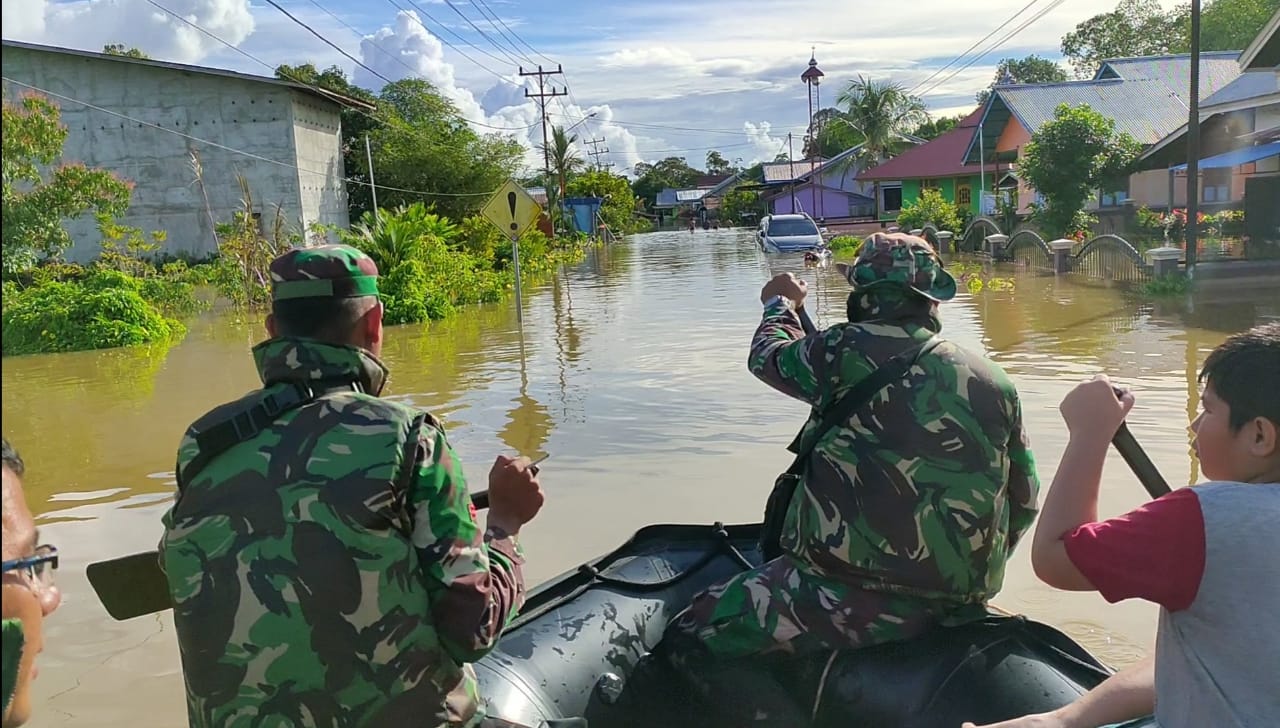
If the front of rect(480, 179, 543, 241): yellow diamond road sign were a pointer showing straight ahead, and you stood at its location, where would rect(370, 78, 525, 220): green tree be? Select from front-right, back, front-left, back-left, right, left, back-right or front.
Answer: back

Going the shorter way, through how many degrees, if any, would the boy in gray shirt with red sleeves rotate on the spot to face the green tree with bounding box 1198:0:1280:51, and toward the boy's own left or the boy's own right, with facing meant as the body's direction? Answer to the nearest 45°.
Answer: approximately 45° to the boy's own right

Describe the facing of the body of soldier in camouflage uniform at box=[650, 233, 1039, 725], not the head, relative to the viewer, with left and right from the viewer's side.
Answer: facing away from the viewer and to the left of the viewer

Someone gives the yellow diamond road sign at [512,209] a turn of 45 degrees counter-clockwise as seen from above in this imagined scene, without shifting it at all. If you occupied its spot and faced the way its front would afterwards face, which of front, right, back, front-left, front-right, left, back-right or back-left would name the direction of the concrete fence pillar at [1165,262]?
front-left

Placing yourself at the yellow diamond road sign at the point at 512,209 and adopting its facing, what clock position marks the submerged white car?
The submerged white car is roughly at 7 o'clock from the yellow diamond road sign.

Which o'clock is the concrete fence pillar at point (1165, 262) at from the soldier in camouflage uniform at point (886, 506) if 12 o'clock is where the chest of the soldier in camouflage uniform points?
The concrete fence pillar is roughly at 2 o'clock from the soldier in camouflage uniform.

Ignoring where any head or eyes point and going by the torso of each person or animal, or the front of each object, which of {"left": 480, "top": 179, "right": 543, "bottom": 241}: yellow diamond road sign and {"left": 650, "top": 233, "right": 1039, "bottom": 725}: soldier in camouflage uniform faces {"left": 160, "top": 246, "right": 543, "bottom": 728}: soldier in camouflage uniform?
the yellow diamond road sign

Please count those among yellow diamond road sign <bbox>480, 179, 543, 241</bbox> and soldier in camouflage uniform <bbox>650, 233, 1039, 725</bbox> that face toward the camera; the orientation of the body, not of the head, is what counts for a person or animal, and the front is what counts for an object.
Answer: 1

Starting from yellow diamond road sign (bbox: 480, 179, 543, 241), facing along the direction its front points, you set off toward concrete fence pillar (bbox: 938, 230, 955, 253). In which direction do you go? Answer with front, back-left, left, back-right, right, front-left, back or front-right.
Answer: back-left

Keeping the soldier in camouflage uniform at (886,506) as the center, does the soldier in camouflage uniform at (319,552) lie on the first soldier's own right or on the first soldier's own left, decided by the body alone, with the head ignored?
on the first soldier's own left

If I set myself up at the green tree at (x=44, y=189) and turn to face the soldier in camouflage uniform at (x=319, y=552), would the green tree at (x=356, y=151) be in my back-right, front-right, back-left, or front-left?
back-left

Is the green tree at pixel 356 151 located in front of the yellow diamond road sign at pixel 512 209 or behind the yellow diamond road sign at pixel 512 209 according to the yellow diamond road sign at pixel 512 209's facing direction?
behind
